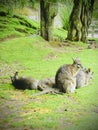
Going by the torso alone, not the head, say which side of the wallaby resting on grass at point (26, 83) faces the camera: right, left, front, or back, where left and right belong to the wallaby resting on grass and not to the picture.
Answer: left

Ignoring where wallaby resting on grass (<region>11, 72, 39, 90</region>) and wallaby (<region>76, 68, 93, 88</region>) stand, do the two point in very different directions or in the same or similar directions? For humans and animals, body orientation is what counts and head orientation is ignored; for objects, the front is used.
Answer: very different directions

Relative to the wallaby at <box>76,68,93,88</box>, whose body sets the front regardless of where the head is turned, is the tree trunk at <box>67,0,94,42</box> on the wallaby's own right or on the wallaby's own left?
on the wallaby's own left

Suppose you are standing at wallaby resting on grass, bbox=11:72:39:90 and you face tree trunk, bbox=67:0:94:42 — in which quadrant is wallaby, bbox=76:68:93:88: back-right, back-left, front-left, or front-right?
front-right

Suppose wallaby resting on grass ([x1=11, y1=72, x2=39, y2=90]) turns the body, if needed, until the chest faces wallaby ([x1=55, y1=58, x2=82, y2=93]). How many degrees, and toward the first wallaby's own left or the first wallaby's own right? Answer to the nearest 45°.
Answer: approximately 180°

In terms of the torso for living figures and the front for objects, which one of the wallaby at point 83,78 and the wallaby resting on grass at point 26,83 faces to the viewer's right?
the wallaby

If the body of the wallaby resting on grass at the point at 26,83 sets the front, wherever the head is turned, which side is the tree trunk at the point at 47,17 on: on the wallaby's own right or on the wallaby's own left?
on the wallaby's own right

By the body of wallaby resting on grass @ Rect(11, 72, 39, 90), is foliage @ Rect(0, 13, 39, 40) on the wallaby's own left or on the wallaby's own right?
on the wallaby's own right

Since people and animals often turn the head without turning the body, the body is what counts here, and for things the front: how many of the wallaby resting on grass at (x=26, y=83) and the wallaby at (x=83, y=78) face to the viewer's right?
1

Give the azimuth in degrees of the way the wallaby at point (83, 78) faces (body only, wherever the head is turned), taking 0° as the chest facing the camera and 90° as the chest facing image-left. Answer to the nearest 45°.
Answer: approximately 270°

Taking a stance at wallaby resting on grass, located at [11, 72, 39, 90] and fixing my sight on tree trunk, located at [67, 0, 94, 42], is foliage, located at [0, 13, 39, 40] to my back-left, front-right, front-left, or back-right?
front-left
